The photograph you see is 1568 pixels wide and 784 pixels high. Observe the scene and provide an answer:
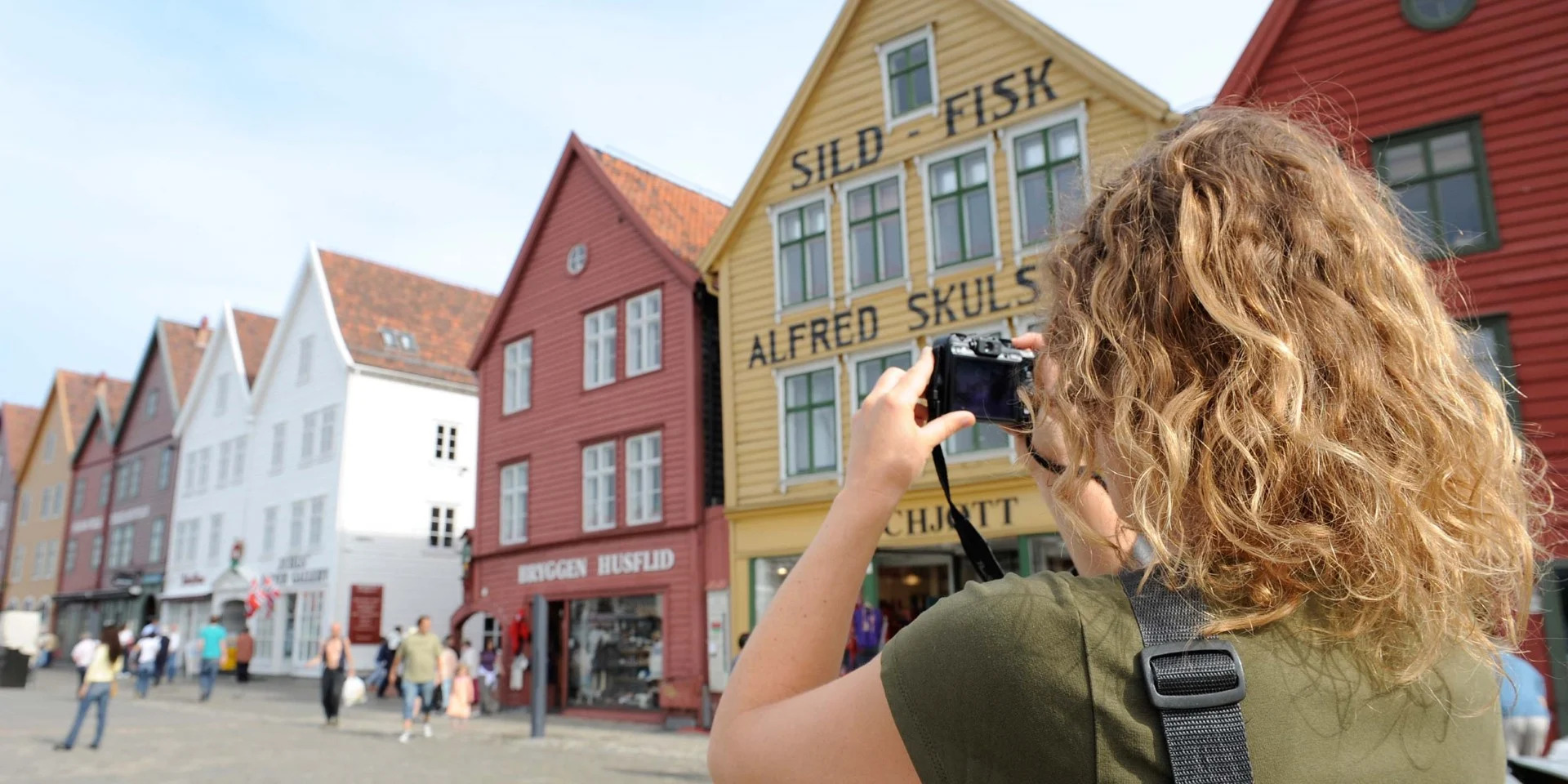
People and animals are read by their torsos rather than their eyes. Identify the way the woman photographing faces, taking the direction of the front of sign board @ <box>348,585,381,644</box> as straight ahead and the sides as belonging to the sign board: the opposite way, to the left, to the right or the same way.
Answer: the opposite way

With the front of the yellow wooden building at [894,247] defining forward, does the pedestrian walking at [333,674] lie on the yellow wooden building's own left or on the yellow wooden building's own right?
on the yellow wooden building's own right

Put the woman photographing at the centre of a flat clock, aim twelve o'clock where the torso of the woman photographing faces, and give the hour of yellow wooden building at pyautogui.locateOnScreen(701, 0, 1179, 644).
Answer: The yellow wooden building is roughly at 1 o'clock from the woman photographing.

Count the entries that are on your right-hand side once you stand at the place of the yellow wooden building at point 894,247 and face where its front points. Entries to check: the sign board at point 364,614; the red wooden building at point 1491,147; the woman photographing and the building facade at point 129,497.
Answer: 2

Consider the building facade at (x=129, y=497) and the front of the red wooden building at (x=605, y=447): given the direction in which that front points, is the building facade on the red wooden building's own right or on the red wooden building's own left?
on the red wooden building's own right

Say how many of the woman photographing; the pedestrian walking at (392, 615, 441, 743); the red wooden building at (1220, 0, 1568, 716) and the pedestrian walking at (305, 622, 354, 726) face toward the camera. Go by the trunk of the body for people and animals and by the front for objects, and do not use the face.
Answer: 3

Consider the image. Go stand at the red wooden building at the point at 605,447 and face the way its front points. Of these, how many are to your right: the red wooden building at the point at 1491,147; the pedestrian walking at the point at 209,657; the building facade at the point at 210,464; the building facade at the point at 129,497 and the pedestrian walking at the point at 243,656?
4

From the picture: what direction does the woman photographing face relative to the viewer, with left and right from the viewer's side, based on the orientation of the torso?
facing away from the viewer and to the left of the viewer

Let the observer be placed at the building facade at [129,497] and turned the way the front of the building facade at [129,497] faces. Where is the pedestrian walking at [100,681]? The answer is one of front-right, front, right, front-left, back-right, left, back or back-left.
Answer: front-left

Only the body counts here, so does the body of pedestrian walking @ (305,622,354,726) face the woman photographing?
yes

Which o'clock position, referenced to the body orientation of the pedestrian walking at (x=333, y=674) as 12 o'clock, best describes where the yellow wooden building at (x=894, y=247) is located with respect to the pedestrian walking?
The yellow wooden building is roughly at 10 o'clock from the pedestrian walking.

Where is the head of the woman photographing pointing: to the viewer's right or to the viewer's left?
to the viewer's left

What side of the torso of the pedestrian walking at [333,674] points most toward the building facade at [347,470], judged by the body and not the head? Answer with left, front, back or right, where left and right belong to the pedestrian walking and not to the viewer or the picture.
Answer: back
